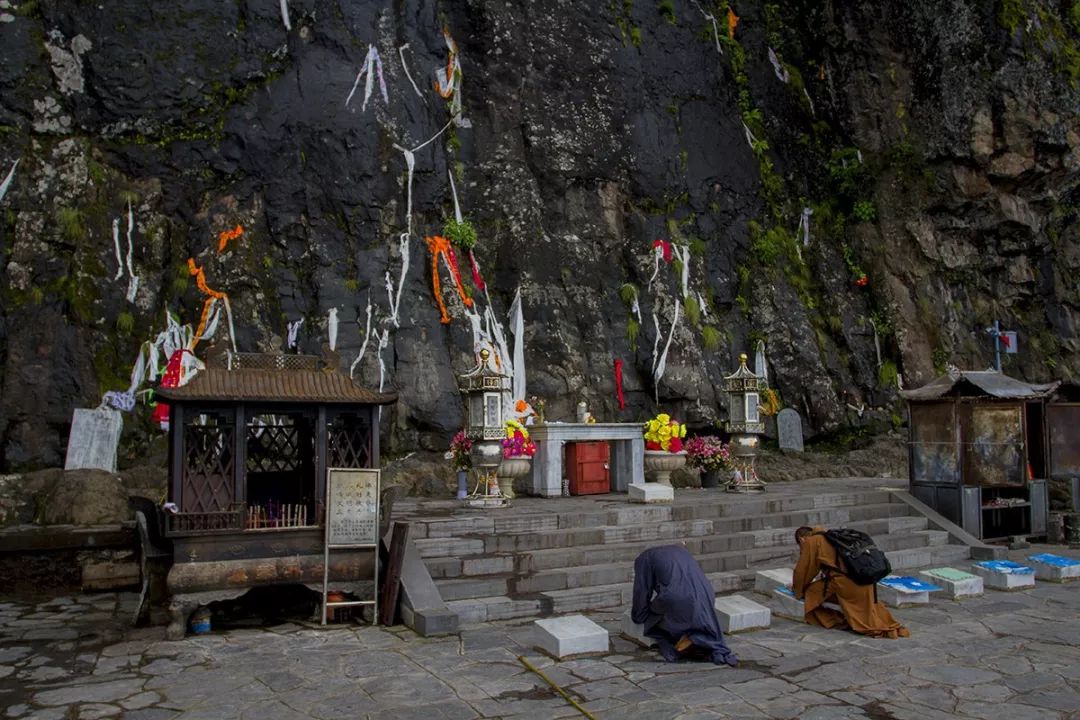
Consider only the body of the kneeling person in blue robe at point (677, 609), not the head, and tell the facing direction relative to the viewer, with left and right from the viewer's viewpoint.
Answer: facing away from the viewer and to the left of the viewer

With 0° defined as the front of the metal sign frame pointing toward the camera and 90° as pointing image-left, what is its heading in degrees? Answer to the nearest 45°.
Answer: approximately 0°

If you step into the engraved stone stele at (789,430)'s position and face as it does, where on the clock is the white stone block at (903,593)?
The white stone block is roughly at 12 o'clock from the engraved stone stele.

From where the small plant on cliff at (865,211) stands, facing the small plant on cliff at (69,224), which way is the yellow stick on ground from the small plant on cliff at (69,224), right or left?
left

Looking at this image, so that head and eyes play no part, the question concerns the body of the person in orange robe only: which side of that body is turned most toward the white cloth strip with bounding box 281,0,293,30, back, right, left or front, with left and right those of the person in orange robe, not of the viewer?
front

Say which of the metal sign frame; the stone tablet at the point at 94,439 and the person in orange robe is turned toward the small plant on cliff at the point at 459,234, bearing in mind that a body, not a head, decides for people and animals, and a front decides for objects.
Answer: the person in orange robe

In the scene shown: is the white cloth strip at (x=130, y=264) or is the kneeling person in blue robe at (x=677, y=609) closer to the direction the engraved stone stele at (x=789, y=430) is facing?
the kneeling person in blue robe

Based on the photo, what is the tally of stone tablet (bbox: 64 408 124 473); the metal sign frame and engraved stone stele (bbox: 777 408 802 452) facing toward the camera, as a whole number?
3

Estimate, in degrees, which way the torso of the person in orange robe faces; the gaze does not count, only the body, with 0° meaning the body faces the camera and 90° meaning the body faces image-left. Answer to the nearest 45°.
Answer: approximately 135°

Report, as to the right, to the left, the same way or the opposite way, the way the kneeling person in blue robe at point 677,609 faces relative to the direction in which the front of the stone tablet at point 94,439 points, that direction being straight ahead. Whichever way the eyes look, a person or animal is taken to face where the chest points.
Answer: the opposite way

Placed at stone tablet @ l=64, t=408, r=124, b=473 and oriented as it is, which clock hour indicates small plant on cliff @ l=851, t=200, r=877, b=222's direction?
The small plant on cliff is roughly at 9 o'clock from the stone tablet.
